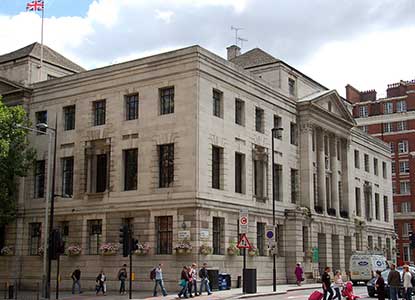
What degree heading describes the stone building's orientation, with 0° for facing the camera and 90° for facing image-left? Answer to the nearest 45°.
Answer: approximately 315°

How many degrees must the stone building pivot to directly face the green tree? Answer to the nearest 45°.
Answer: approximately 135° to its right
